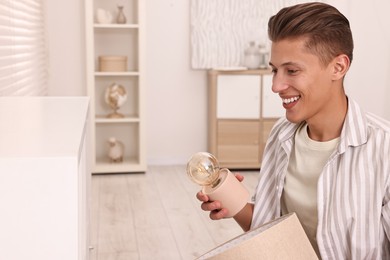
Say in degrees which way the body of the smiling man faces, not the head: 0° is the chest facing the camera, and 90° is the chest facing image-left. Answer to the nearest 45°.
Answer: approximately 45°

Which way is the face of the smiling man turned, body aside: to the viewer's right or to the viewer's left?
to the viewer's left

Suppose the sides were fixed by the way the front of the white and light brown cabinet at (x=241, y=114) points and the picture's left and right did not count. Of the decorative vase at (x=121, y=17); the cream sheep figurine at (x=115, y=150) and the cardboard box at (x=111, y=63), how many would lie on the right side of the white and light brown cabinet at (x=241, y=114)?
3

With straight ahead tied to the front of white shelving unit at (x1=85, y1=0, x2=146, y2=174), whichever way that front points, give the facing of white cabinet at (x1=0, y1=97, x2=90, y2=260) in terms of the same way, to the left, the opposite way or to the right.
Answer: to the left

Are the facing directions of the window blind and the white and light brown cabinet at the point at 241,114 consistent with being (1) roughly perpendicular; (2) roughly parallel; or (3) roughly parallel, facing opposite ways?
roughly perpendicular

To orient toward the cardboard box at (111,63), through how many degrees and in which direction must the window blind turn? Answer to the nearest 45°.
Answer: approximately 90° to its left

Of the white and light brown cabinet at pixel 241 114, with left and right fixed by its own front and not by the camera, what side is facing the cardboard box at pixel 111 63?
right

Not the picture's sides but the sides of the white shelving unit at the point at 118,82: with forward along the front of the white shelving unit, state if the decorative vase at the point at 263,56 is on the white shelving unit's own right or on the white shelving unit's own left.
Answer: on the white shelving unit's own left

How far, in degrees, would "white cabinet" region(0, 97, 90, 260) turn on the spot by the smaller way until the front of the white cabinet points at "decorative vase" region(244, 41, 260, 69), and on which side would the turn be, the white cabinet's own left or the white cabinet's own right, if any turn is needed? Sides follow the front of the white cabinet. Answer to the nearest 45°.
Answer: approximately 45° to the white cabinet's own left

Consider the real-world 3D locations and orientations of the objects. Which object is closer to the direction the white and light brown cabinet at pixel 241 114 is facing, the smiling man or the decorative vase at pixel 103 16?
the smiling man

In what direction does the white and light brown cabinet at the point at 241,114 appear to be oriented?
toward the camera

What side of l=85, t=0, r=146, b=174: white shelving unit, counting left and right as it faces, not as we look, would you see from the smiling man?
front

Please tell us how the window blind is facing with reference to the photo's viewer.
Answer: facing the viewer and to the right of the viewer

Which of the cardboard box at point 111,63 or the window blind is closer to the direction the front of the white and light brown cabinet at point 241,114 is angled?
the window blind

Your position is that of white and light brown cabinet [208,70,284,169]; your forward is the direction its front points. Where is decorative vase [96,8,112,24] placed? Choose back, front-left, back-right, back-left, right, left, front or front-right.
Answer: right

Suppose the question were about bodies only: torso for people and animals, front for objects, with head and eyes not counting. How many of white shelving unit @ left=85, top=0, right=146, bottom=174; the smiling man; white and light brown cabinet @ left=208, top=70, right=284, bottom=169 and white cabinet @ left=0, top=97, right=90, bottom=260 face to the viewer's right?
1

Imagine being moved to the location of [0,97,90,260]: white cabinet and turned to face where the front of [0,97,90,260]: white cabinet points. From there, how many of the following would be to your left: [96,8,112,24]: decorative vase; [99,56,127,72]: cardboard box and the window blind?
3

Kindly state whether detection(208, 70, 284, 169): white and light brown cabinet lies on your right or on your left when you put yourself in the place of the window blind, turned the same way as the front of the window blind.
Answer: on your left
